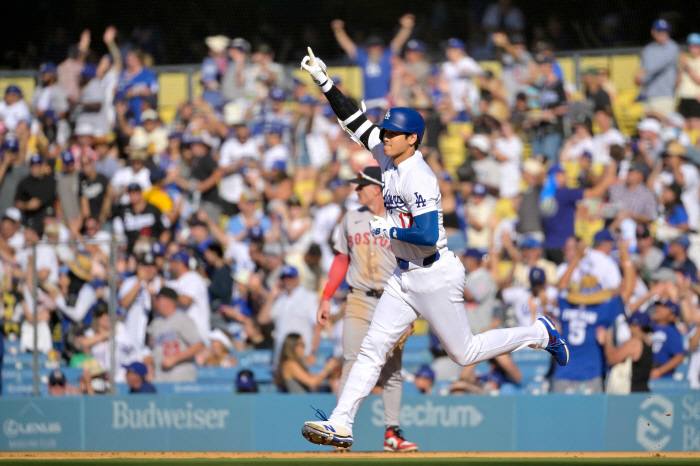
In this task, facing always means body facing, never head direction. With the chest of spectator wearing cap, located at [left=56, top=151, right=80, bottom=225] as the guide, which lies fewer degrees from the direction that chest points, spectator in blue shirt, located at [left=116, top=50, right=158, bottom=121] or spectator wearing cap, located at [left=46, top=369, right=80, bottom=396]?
the spectator wearing cap

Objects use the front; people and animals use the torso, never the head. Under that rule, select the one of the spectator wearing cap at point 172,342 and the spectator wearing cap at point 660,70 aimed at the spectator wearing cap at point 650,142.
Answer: the spectator wearing cap at point 660,70

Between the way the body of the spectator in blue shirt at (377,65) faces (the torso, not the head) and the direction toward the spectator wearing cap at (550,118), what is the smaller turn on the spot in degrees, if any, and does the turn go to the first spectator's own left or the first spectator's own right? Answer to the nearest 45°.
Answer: approximately 45° to the first spectator's own left

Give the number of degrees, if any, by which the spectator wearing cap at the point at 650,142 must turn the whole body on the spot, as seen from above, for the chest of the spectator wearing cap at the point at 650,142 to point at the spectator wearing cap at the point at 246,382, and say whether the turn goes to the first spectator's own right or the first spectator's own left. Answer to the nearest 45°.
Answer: approximately 45° to the first spectator's own right

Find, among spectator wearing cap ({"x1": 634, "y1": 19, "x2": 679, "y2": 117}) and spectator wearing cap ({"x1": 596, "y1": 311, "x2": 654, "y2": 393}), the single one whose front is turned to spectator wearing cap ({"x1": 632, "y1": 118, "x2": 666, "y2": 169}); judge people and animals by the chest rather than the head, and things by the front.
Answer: spectator wearing cap ({"x1": 634, "y1": 19, "x2": 679, "y2": 117})

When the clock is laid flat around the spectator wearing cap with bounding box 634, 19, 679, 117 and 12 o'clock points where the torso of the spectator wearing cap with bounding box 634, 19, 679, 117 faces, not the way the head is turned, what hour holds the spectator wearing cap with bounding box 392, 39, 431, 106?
the spectator wearing cap with bounding box 392, 39, 431, 106 is roughly at 3 o'clock from the spectator wearing cap with bounding box 634, 19, 679, 117.

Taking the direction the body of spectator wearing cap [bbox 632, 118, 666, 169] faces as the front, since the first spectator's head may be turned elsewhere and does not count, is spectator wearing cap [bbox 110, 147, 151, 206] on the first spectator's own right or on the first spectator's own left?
on the first spectator's own right

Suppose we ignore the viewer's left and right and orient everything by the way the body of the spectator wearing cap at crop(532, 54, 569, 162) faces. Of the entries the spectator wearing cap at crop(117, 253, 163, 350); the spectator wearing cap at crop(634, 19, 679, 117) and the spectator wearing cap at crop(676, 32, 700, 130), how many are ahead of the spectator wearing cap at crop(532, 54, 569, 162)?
1
